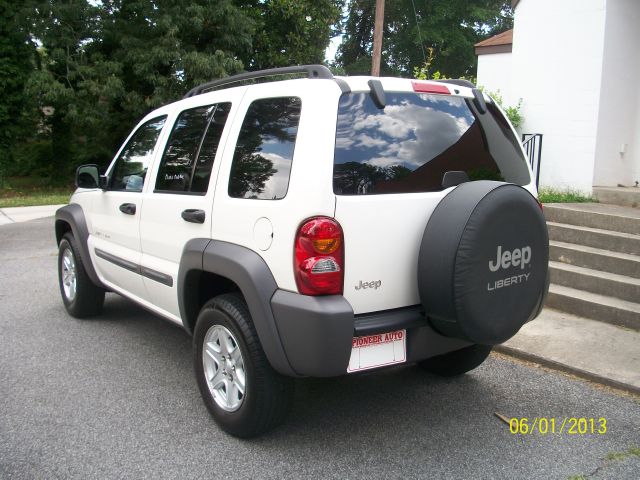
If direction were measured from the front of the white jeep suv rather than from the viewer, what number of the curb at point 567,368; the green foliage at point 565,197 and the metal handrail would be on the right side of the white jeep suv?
3

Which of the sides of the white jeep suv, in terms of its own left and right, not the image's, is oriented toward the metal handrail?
right

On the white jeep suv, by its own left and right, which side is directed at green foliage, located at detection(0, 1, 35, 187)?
front

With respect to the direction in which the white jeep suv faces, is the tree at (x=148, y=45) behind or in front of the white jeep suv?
in front

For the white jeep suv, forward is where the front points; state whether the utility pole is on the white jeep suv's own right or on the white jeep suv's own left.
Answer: on the white jeep suv's own right

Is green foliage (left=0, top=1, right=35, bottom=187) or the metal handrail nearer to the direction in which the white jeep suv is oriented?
the green foliage

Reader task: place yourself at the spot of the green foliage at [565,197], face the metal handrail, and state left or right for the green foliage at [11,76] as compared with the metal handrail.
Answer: left

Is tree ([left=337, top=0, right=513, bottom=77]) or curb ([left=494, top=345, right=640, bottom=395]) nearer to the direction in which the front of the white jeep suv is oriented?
the tree

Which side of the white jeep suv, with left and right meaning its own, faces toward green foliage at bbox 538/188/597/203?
right

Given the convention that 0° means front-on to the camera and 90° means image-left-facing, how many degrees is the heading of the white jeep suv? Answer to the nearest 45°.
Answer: approximately 135°

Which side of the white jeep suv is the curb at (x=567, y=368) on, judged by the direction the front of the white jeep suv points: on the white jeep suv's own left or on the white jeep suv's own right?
on the white jeep suv's own right

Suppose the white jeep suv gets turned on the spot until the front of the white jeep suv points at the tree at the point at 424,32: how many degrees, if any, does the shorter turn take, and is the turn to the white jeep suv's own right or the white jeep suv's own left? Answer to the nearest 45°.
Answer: approximately 45° to the white jeep suv's own right
